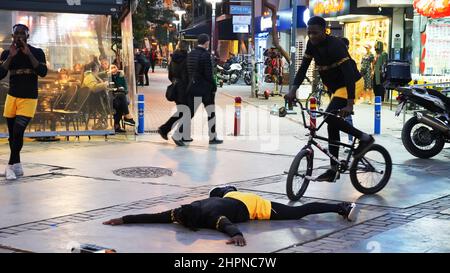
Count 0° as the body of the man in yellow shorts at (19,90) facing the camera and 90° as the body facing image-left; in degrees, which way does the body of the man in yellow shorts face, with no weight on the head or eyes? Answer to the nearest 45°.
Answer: approximately 0°

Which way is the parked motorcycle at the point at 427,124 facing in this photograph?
to the viewer's right

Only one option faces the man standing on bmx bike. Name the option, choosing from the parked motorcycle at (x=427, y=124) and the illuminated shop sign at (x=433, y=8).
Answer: the illuminated shop sign

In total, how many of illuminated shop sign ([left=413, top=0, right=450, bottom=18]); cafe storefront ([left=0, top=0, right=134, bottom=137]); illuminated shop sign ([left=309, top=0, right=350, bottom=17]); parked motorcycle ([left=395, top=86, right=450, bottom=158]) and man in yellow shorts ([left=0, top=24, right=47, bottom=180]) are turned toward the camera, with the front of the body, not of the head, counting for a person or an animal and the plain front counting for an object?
4

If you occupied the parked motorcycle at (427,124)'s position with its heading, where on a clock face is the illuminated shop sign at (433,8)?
The illuminated shop sign is roughly at 9 o'clock from the parked motorcycle.

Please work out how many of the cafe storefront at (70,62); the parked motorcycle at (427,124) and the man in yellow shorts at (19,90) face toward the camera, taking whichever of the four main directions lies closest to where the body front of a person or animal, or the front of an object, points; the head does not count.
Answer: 2

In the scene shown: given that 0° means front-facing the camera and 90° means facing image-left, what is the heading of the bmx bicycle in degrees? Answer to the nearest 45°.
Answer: approximately 45°

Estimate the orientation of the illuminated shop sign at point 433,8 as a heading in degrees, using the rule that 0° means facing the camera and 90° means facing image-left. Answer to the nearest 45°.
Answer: approximately 0°
